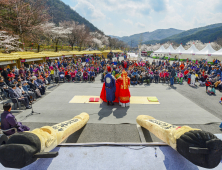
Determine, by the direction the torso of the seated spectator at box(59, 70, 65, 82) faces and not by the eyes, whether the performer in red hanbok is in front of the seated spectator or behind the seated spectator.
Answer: in front

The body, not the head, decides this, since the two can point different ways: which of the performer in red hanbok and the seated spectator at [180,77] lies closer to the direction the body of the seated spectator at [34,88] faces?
the performer in red hanbok

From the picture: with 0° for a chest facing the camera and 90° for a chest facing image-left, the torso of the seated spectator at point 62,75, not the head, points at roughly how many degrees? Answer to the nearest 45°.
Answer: approximately 0°

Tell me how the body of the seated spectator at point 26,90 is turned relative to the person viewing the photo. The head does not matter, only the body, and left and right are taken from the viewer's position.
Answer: facing the viewer and to the right of the viewer

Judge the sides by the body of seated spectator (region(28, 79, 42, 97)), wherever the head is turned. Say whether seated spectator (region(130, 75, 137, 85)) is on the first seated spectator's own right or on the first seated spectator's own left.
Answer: on the first seated spectator's own left

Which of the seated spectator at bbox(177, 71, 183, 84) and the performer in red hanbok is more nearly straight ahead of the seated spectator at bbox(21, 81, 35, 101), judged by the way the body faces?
the performer in red hanbok

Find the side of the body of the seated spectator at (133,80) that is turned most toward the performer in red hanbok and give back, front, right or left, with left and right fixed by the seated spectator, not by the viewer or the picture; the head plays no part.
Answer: front

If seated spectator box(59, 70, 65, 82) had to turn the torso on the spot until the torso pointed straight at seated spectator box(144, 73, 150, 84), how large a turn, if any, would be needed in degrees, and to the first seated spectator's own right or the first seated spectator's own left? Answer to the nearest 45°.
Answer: approximately 90° to the first seated spectator's own left

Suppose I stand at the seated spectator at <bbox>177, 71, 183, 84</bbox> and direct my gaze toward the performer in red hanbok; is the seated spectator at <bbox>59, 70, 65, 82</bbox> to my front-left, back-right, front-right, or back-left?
front-right

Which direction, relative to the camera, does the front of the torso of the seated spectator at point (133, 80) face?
toward the camera

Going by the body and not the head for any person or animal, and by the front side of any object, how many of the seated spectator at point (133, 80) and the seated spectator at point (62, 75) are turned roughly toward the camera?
2

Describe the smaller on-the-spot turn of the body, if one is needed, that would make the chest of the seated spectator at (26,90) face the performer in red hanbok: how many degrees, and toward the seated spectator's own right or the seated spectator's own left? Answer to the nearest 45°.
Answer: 0° — they already face them
